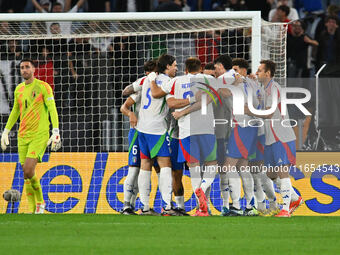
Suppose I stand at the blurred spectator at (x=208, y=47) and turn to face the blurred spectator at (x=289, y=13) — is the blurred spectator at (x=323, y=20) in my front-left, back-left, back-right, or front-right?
front-right

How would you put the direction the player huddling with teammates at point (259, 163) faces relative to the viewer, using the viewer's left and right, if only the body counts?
facing to the left of the viewer

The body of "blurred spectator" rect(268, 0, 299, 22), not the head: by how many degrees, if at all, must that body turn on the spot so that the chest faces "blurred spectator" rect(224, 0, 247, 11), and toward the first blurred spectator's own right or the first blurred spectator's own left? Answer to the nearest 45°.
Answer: approximately 90° to the first blurred spectator's own right

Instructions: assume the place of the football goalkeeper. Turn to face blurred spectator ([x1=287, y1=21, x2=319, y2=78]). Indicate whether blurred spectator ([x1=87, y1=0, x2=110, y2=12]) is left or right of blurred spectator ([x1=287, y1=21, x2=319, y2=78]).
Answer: left

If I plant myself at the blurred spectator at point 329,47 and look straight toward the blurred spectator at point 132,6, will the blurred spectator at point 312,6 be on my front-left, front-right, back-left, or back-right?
front-right

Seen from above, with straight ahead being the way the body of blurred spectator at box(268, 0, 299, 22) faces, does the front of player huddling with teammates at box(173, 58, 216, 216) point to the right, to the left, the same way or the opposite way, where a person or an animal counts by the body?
the opposite way

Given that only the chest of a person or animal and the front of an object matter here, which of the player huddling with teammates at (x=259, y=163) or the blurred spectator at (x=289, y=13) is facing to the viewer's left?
the player huddling with teammates

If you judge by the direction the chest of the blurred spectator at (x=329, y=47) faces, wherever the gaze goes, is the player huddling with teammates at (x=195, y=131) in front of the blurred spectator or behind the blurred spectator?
in front

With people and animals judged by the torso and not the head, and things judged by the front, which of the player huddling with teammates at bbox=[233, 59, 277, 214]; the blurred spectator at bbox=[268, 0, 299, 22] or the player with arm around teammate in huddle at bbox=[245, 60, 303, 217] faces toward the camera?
the blurred spectator

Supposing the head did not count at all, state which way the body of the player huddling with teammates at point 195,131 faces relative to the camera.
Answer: away from the camera

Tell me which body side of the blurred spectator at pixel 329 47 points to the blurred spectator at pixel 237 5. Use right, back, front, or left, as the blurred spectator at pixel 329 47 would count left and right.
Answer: right

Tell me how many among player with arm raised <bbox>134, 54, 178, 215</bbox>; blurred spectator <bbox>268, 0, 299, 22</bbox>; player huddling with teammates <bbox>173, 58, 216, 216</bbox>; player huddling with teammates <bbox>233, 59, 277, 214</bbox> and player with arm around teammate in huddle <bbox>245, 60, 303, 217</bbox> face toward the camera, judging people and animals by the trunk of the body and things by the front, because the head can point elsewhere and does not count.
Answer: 1

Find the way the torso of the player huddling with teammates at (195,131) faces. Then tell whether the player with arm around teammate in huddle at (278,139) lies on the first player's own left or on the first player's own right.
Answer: on the first player's own right

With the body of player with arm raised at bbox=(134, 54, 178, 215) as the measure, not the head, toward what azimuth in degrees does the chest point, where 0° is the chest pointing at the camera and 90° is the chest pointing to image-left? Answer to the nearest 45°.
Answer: approximately 225°

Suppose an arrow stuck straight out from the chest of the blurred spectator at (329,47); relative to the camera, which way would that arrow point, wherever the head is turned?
toward the camera

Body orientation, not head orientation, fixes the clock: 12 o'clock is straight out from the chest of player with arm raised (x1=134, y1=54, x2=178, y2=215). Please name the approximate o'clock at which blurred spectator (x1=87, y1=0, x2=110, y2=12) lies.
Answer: The blurred spectator is roughly at 10 o'clock from the player with arm raised.
